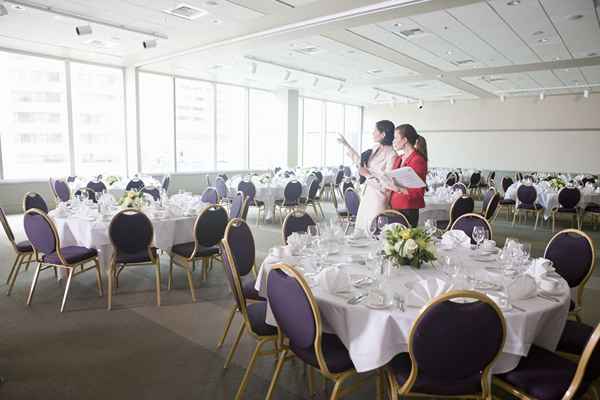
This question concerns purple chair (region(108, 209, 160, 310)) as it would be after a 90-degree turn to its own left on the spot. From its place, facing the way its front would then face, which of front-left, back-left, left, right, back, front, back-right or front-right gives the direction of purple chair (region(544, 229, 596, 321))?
back-left

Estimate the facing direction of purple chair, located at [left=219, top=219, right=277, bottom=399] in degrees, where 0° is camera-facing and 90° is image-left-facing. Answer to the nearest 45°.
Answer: approximately 270°

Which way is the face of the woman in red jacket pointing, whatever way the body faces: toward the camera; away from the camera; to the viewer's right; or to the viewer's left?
to the viewer's left

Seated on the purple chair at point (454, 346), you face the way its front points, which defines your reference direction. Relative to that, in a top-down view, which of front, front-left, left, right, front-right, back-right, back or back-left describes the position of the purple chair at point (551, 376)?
right

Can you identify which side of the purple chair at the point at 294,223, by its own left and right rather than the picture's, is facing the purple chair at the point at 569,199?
left

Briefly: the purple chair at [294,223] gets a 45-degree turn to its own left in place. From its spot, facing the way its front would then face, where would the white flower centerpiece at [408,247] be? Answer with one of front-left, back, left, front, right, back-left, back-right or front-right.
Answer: front-right

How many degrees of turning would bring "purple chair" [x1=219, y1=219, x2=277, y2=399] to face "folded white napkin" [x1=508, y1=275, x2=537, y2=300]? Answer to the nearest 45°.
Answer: approximately 45° to its right

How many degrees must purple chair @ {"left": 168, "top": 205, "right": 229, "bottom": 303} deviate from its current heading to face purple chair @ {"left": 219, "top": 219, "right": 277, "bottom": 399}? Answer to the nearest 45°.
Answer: approximately 135° to its left

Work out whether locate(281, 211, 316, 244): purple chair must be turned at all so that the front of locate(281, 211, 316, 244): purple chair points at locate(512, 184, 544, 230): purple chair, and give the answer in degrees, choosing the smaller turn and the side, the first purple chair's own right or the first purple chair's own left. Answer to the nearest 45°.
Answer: approximately 90° to the first purple chair's own left

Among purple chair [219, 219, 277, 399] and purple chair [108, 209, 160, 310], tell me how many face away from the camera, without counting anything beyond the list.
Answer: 1

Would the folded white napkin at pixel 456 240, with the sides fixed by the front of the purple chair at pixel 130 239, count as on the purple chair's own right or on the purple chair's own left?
on the purple chair's own right

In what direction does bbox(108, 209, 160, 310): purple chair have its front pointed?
away from the camera

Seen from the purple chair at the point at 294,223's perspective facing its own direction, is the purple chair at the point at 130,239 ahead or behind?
behind

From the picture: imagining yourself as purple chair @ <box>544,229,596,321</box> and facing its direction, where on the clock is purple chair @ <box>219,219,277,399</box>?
purple chair @ <box>219,219,277,399</box> is roughly at 12 o'clock from purple chair @ <box>544,229,596,321</box>.

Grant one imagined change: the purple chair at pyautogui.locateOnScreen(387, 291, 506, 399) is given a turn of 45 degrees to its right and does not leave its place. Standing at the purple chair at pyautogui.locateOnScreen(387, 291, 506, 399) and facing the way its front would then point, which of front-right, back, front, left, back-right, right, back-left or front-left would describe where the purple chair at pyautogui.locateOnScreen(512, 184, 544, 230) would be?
front

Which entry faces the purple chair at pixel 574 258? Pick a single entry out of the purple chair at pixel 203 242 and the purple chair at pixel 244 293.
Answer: the purple chair at pixel 244 293

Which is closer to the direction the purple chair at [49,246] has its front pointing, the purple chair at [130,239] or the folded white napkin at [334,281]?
the purple chair

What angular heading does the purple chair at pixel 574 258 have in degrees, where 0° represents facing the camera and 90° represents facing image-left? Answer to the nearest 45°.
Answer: approximately 45°
